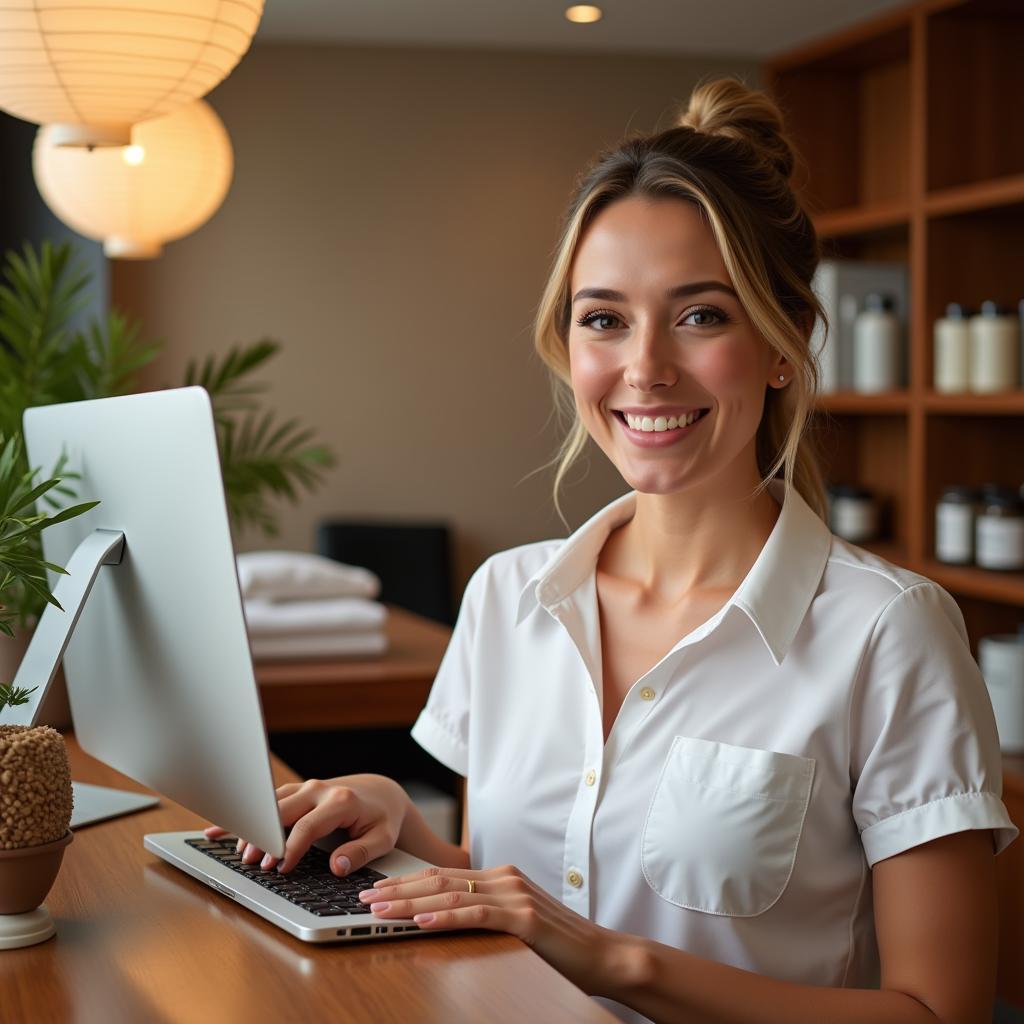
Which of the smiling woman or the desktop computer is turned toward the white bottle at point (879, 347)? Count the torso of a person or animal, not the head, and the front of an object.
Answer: the desktop computer

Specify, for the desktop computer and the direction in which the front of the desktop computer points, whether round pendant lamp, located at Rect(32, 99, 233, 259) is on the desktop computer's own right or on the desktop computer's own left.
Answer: on the desktop computer's own left

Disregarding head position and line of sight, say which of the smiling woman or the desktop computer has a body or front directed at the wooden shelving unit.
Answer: the desktop computer

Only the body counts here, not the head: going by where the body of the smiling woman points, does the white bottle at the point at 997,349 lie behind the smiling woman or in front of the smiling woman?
behind

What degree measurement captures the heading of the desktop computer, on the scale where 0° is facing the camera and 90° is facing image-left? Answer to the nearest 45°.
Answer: approximately 225°

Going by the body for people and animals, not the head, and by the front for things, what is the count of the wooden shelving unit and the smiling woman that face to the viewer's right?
0

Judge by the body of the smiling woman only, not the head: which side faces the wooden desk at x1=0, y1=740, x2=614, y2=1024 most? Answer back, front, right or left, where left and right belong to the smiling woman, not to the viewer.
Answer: front

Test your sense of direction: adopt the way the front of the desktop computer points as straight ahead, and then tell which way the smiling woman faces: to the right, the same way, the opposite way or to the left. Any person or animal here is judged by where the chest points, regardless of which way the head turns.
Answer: the opposite way

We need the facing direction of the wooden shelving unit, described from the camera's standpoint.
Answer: facing the viewer and to the left of the viewer

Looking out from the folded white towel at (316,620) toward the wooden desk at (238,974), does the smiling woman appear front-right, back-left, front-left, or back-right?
front-left

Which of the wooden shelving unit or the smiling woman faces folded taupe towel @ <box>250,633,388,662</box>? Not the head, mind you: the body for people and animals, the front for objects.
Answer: the wooden shelving unit

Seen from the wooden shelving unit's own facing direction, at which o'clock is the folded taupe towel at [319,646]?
The folded taupe towel is roughly at 12 o'clock from the wooden shelving unit.

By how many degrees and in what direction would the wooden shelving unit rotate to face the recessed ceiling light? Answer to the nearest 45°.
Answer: approximately 90° to its right
